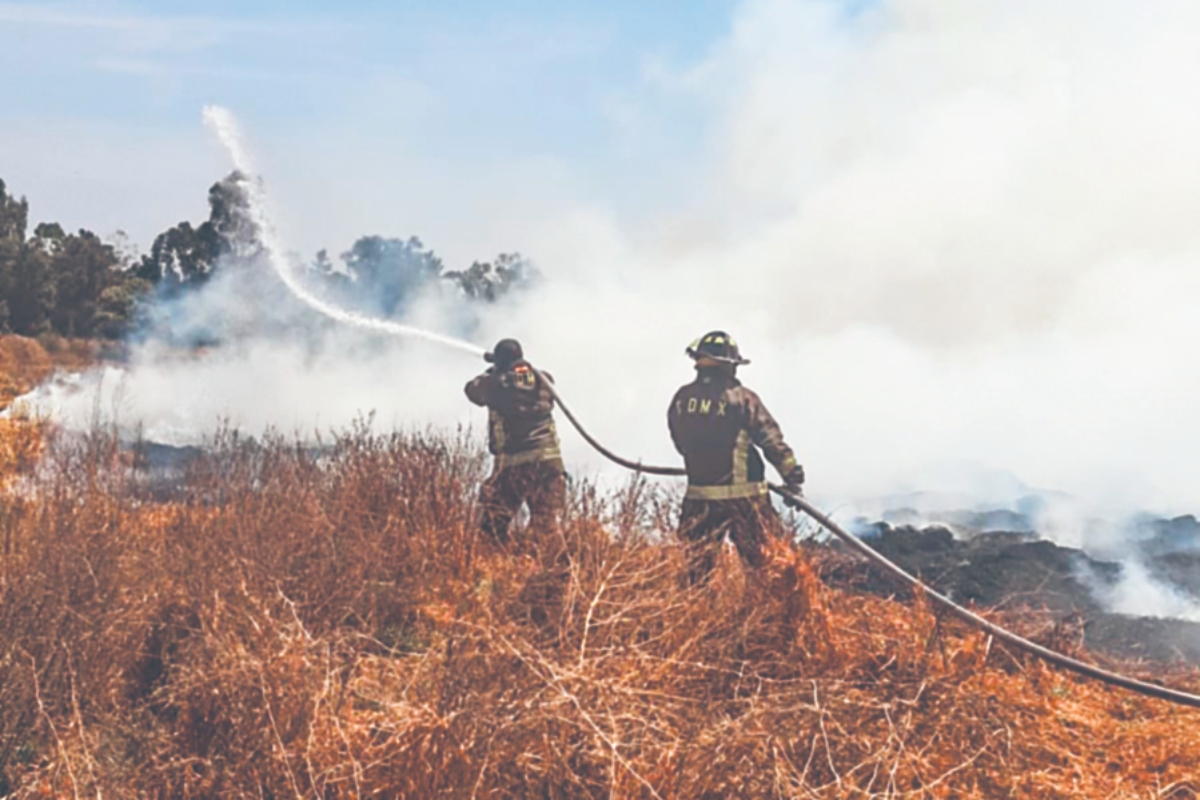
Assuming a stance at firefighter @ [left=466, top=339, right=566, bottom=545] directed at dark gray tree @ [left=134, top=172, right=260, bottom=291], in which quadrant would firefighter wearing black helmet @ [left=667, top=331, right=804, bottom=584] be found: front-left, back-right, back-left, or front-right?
back-right

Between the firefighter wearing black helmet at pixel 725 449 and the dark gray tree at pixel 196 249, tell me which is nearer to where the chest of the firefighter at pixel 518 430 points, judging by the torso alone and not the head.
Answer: the dark gray tree

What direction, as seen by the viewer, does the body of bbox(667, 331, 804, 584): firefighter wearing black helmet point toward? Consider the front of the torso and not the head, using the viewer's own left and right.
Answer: facing away from the viewer and to the right of the viewer

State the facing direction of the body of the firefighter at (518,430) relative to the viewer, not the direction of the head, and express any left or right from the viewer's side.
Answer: facing away from the viewer and to the left of the viewer

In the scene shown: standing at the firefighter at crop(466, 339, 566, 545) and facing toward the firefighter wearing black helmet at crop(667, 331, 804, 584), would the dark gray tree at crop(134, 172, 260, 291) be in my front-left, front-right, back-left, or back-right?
back-left

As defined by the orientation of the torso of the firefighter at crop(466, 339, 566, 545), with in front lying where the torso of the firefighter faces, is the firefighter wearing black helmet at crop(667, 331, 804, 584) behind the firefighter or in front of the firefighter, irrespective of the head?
behind

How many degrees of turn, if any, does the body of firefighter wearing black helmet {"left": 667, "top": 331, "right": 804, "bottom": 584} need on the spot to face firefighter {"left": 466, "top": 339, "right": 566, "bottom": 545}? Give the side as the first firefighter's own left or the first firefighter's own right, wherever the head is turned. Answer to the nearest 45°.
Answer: approximately 90° to the first firefighter's own left

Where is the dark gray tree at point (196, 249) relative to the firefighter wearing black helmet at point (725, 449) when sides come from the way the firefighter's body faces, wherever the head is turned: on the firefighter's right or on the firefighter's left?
on the firefighter's left

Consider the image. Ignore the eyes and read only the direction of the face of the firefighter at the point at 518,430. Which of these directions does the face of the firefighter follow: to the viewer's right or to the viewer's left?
to the viewer's left
